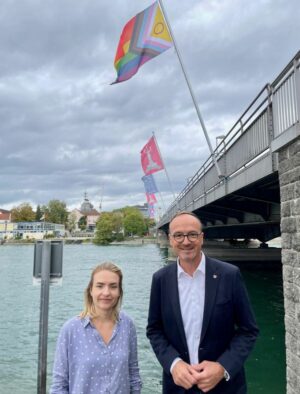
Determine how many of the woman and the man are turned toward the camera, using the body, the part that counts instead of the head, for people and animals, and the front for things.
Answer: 2

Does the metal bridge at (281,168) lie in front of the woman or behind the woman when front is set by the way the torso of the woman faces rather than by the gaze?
behind

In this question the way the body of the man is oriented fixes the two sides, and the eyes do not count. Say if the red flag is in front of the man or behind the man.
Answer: behind

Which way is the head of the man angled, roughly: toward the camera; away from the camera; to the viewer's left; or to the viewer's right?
toward the camera

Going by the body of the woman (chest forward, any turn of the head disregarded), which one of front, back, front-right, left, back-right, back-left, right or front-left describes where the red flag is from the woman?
back

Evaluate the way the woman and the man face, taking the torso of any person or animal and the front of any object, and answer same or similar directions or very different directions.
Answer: same or similar directions

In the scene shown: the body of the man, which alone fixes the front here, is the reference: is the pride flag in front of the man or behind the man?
behind

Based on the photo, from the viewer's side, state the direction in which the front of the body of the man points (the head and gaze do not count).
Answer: toward the camera

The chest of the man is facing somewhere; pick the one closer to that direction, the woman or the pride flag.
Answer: the woman

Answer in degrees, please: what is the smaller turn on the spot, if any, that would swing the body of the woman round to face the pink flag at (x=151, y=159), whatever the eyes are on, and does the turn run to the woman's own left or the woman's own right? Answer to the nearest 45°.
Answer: approximately 180°

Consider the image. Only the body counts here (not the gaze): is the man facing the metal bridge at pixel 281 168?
no

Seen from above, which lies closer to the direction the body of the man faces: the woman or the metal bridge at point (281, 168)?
the woman

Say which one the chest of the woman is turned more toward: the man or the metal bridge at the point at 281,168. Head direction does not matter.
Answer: the man

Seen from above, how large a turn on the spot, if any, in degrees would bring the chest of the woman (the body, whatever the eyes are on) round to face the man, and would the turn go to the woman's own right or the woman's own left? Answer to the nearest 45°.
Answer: approximately 90° to the woman's own left

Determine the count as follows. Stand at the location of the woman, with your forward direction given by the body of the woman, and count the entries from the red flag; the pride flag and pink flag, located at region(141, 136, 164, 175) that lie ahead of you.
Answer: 0

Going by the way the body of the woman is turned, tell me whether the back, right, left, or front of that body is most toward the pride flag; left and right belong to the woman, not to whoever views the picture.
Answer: back
